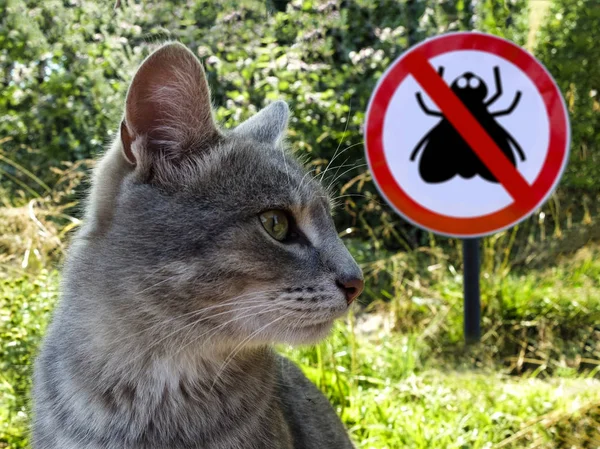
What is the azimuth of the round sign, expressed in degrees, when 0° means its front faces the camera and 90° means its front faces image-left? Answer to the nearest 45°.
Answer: approximately 0°

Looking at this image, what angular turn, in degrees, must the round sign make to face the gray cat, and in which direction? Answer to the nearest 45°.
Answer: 0° — it already faces it

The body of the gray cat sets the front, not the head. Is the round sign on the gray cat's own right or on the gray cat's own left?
on the gray cat's own left
